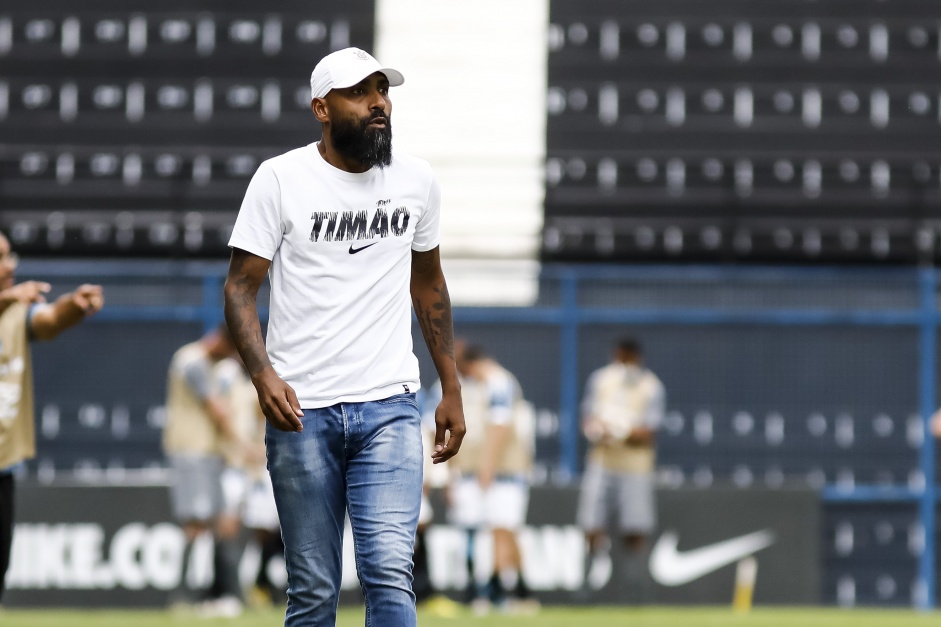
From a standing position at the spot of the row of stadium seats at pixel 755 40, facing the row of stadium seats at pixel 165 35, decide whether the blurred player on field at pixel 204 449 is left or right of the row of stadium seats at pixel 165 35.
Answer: left

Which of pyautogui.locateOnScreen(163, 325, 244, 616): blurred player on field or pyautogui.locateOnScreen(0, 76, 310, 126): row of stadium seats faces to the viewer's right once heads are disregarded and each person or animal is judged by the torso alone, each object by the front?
the blurred player on field

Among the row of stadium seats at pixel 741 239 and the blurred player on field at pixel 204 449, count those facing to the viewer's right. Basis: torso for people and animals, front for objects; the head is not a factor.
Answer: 1

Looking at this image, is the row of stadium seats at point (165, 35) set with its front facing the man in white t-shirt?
yes

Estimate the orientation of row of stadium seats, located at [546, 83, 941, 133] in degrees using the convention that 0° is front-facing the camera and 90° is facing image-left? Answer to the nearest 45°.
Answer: approximately 0°

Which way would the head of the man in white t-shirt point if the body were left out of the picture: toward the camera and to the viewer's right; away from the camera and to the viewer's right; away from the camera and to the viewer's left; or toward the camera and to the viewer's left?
toward the camera and to the viewer's right

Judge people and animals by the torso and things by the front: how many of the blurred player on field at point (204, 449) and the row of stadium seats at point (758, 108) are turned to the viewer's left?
0

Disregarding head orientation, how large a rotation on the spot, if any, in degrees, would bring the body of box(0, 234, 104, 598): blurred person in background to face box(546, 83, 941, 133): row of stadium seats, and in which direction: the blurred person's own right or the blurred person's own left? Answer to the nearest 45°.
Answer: approximately 90° to the blurred person's own left

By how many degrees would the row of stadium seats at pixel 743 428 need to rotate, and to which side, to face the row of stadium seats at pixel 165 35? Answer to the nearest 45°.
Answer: approximately 90° to its right

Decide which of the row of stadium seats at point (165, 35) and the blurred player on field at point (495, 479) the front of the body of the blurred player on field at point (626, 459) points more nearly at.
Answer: the blurred player on field

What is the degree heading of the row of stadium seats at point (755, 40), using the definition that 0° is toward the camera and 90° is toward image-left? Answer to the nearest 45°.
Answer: approximately 0°
